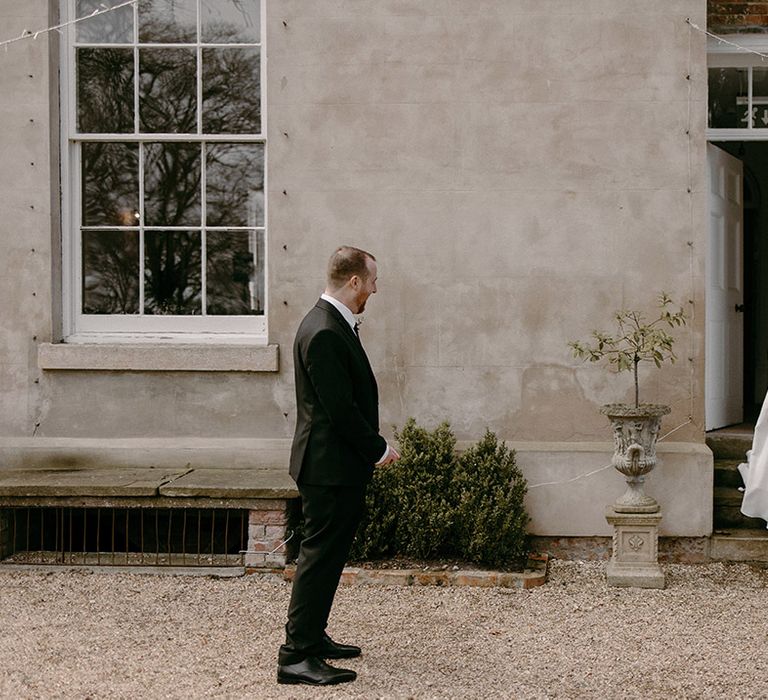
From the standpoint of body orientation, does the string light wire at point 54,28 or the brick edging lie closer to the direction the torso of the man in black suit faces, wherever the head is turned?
the brick edging

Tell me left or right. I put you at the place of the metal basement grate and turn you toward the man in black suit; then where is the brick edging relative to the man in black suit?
left

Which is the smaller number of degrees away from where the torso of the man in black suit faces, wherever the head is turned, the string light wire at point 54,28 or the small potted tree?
the small potted tree

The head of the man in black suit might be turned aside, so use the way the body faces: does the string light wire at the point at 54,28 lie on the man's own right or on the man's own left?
on the man's own left

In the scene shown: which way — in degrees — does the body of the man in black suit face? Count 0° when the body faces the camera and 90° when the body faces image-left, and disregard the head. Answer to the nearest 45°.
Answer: approximately 270°

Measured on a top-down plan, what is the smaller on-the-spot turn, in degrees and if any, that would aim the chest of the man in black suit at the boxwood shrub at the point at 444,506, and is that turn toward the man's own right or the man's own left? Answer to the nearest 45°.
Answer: approximately 90° to the man's own left

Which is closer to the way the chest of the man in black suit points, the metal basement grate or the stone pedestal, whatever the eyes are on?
the stone pedestal
